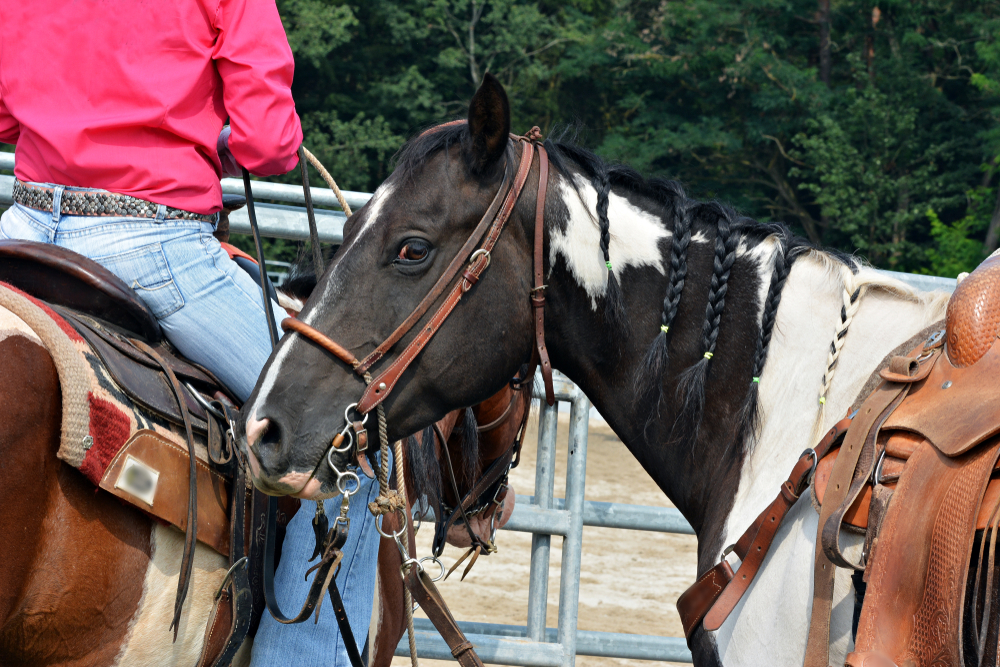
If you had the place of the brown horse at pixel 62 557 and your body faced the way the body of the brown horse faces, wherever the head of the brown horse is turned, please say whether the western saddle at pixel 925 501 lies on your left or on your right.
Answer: on your right

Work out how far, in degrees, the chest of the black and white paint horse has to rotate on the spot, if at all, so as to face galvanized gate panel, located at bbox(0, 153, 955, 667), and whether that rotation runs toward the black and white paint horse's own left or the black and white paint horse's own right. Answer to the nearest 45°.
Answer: approximately 90° to the black and white paint horse's own right

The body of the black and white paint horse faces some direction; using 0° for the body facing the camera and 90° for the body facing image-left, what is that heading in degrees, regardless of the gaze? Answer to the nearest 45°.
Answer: approximately 90°

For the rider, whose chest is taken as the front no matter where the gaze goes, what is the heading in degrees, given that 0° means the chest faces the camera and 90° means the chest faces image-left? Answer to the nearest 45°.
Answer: approximately 225°

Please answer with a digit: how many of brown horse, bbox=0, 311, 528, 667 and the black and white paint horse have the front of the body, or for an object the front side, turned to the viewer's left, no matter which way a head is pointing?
1

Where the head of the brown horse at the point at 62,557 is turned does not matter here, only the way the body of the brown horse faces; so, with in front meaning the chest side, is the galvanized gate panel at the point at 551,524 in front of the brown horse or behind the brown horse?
in front

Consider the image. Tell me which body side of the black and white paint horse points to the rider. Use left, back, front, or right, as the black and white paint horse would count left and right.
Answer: front

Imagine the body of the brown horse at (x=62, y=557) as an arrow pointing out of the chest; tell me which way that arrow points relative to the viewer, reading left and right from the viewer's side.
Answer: facing away from the viewer and to the right of the viewer
